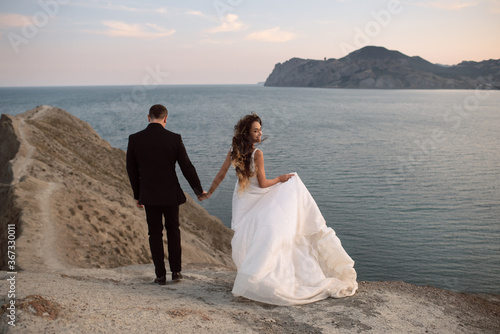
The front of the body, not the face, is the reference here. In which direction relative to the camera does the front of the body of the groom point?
away from the camera

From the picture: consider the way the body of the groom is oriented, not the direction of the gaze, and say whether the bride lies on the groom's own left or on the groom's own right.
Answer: on the groom's own right

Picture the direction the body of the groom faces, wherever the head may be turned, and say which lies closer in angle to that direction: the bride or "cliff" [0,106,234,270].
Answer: the cliff

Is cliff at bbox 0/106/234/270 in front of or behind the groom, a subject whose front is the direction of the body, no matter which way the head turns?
in front

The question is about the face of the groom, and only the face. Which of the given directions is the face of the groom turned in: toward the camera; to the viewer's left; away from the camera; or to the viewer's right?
away from the camera
